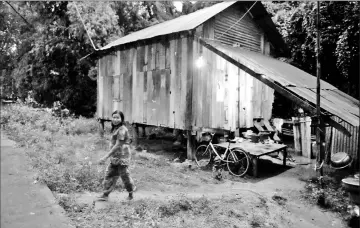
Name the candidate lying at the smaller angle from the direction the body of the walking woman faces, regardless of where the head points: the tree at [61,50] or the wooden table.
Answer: the tree

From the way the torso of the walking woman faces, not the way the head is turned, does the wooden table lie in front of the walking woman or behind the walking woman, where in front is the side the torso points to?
behind

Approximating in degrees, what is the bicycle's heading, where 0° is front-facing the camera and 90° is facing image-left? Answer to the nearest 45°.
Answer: approximately 135°

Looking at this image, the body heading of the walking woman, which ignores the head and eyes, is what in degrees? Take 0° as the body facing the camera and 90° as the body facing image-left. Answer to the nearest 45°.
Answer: approximately 90°

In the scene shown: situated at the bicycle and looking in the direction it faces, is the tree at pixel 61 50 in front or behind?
in front
